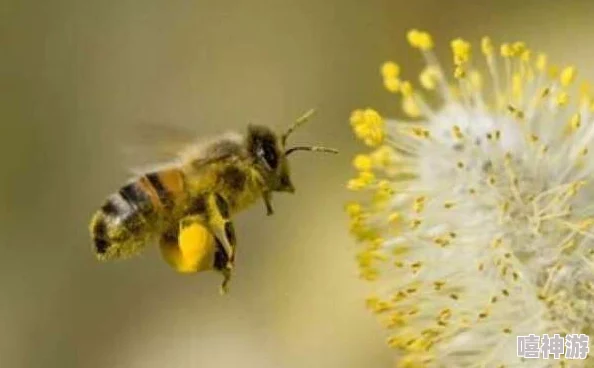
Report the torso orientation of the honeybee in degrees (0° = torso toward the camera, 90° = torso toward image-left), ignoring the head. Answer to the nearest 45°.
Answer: approximately 270°

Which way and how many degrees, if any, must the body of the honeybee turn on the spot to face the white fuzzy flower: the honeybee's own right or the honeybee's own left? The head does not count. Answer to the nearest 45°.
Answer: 0° — it already faces it
